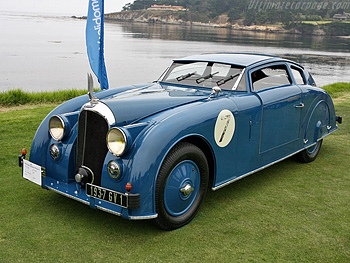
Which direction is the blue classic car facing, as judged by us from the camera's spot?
facing the viewer and to the left of the viewer

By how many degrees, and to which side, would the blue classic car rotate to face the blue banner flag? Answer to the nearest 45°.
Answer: approximately 135° to its right
